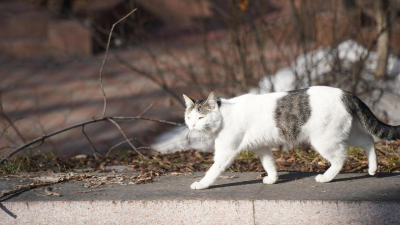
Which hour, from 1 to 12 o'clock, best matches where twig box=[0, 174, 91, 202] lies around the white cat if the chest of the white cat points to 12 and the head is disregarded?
The twig is roughly at 12 o'clock from the white cat.

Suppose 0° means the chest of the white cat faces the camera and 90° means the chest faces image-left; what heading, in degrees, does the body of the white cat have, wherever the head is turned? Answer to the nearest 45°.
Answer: approximately 90°
